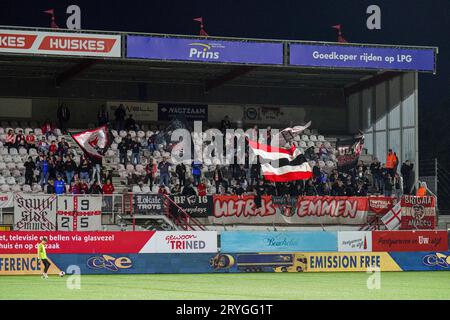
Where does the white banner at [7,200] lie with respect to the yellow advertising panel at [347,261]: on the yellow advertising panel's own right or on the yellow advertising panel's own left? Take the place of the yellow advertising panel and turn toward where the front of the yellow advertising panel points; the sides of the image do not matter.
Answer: on the yellow advertising panel's own right

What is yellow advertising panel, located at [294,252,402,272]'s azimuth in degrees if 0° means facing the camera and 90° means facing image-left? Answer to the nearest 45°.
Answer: approximately 0°

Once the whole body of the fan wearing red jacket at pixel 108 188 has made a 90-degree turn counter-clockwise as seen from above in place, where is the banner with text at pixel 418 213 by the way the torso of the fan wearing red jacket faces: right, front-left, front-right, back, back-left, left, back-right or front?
front

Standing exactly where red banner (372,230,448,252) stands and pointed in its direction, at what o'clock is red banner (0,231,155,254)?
red banner (0,231,155,254) is roughly at 2 o'clock from red banner (372,230,448,252).

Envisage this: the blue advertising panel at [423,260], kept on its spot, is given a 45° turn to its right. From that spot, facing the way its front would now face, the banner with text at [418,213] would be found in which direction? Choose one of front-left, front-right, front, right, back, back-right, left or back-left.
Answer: back-right

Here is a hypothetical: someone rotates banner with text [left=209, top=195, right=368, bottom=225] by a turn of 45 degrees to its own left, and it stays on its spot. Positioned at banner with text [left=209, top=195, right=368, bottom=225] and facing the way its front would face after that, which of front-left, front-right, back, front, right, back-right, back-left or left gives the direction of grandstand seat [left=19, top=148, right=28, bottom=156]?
back-right

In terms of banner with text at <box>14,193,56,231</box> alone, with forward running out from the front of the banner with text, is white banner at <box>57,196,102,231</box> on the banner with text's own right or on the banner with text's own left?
on the banner with text's own left

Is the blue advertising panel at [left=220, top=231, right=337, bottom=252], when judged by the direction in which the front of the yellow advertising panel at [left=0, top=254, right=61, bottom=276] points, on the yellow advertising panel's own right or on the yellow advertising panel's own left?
on the yellow advertising panel's own left
